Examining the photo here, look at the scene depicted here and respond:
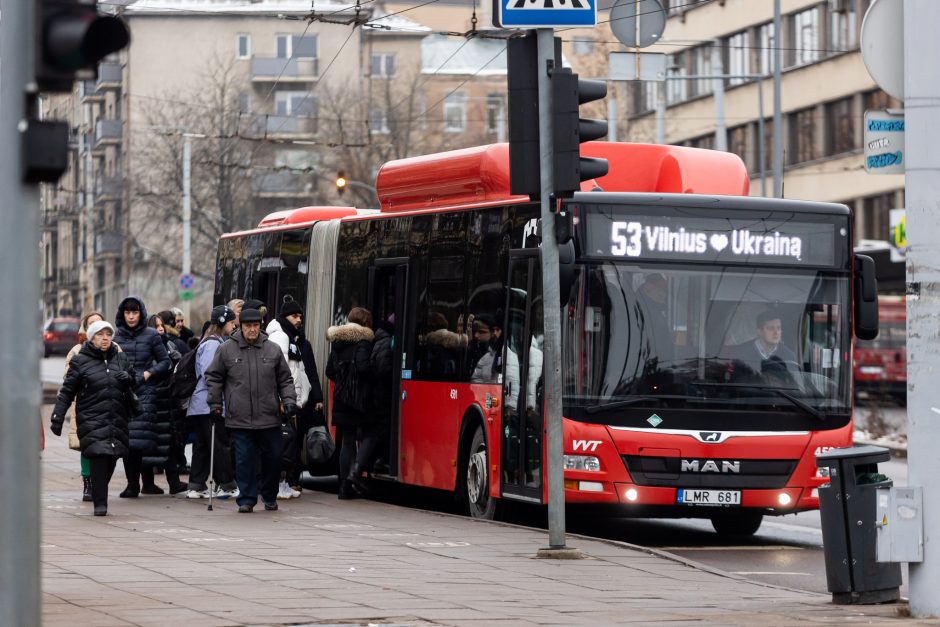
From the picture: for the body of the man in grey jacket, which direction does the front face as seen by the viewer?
toward the camera

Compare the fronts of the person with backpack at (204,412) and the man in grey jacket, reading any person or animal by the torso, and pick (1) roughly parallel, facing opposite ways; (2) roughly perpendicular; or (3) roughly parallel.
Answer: roughly perpendicular

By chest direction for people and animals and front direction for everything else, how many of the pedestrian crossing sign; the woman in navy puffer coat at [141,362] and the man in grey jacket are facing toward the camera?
3

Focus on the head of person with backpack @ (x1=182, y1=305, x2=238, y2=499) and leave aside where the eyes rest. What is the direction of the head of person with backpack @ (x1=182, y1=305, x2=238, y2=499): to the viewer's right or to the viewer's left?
to the viewer's right

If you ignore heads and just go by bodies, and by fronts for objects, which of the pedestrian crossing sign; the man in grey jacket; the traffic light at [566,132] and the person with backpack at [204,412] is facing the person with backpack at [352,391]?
the person with backpack at [204,412]

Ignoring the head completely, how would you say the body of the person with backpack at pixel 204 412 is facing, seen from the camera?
to the viewer's right

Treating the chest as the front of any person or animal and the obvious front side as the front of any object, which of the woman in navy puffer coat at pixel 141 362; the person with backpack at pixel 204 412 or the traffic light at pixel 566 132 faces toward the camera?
the woman in navy puffer coat

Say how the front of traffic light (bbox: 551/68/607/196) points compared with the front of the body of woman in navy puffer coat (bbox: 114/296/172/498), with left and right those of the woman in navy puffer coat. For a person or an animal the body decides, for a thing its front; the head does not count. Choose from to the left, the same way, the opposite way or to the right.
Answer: to the left

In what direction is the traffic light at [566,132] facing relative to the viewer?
to the viewer's right

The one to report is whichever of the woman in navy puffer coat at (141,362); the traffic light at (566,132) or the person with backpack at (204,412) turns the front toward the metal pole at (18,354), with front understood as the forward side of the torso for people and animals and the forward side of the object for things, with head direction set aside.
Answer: the woman in navy puffer coat

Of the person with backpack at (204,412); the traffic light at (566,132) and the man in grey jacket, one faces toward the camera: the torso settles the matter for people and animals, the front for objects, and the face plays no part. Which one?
the man in grey jacket

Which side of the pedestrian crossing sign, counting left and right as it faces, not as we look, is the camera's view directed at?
front

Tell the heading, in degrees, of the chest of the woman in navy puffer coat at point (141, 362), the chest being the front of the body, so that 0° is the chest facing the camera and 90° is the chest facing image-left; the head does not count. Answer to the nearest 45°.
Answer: approximately 0°

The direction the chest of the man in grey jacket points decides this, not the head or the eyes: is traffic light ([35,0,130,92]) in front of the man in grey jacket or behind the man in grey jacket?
in front

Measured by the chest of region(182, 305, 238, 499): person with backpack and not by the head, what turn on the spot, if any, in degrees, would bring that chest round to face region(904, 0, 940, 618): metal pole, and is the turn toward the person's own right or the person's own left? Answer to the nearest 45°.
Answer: approximately 45° to the person's own right

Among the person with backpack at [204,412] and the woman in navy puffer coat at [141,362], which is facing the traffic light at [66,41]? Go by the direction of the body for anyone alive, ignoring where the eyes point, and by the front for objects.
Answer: the woman in navy puffer coat
